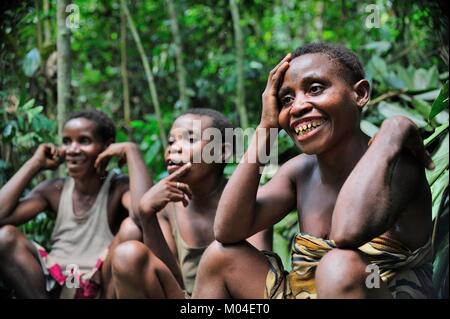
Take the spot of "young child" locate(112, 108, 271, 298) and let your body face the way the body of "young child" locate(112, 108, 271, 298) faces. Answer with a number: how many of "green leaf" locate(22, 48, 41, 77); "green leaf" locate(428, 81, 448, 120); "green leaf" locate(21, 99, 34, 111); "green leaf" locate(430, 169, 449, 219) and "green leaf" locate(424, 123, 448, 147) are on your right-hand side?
2

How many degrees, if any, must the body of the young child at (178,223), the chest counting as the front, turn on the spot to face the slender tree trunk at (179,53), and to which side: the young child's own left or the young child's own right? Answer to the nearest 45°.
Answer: approximately 135° to the young child's own right

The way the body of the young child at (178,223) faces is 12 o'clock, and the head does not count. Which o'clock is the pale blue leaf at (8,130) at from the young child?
The pale blue leaf is roughly at 3 o'clock from the young child.

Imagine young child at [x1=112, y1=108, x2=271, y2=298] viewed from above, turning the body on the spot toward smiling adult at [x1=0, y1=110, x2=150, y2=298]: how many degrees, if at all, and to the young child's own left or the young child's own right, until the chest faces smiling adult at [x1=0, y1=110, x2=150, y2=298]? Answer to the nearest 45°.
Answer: approximately 90° to the young child's own right

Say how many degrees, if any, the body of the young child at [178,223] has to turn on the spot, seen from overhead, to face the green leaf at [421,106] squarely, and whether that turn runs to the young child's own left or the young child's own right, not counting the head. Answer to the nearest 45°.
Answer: approximately 180°

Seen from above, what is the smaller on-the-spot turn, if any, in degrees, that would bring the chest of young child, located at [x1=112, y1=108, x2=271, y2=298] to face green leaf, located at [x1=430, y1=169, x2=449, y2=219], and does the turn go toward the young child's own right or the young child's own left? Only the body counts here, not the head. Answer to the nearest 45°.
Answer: approximately 135° to the young child's own left

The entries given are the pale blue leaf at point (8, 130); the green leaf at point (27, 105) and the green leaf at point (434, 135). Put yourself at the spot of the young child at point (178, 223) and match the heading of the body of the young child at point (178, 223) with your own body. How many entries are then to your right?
2

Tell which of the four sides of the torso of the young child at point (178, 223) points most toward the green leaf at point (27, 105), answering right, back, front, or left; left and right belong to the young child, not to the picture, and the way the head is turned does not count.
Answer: right

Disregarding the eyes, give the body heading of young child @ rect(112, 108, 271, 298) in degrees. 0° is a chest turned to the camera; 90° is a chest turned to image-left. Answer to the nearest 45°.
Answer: approximately 45°

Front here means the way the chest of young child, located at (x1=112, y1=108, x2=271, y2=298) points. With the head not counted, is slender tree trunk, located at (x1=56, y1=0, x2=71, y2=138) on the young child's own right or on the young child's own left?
on the young child's own right
